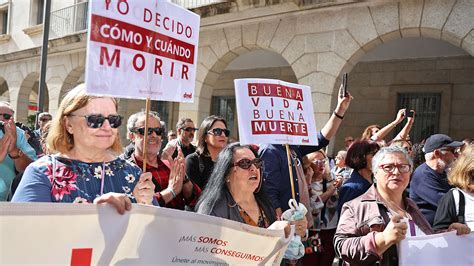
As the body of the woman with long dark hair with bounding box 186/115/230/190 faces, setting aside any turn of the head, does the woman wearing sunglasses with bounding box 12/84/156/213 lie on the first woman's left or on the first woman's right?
on the first woman's right

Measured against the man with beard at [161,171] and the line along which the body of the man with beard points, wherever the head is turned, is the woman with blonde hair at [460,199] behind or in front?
in front

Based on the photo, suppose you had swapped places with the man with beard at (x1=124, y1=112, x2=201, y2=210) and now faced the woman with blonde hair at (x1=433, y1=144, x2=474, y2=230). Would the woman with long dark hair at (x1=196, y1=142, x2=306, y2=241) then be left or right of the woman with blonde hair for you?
right

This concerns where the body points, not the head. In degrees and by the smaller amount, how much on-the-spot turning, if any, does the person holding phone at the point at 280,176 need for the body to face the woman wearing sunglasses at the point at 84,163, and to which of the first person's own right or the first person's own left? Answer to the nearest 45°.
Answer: approximately 90° to the first person's own right

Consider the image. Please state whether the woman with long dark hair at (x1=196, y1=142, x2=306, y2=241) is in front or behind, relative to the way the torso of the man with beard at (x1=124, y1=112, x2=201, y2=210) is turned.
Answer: in front

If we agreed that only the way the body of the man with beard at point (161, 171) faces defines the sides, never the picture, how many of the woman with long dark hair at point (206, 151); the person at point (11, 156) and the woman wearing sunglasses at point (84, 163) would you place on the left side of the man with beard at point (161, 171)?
1

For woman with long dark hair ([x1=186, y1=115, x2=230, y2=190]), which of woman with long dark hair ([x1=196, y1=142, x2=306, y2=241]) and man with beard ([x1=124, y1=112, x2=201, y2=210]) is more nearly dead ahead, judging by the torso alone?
the woman with long dark hair

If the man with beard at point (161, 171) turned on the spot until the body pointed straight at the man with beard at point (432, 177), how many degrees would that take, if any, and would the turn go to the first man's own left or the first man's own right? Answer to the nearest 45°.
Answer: approximately 45° to the first man's own left

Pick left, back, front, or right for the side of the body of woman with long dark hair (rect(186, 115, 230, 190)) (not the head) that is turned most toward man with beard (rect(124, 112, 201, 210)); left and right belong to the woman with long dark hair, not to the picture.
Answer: right
